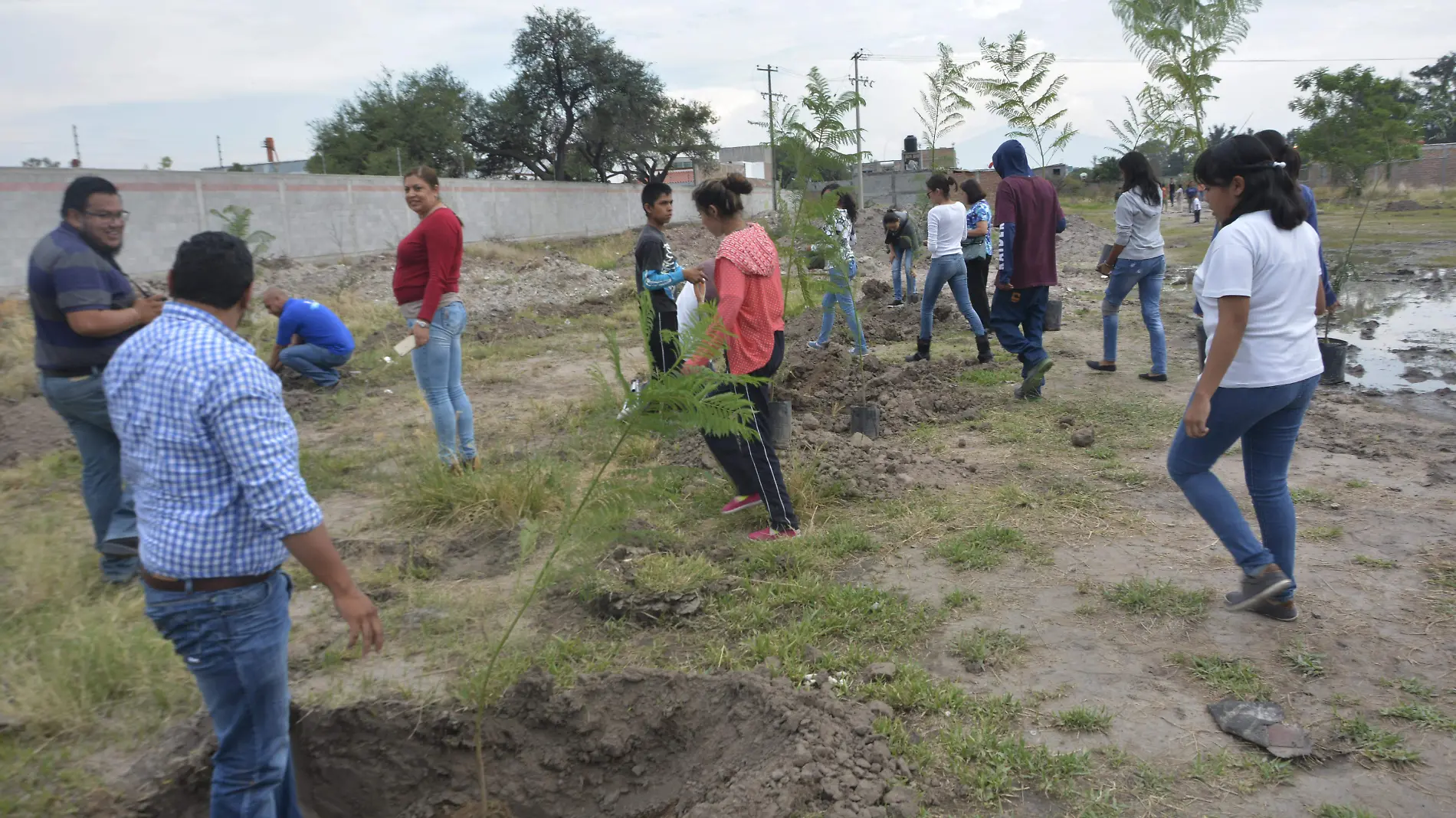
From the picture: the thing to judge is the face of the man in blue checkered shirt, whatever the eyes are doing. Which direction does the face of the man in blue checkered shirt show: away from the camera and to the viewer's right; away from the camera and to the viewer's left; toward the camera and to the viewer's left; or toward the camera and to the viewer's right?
away from the camera and to the viewer's right

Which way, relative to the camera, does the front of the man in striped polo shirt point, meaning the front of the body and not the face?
to the viewer's right

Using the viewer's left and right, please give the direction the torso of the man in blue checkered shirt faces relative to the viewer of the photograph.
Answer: facing away from the viewer and to the right of the viewer

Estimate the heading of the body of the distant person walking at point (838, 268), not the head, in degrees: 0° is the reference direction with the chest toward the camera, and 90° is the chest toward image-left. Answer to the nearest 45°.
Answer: approximately 90°

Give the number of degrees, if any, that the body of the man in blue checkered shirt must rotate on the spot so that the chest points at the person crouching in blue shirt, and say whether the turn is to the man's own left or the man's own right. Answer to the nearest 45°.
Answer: approximately 45° to the man's own left

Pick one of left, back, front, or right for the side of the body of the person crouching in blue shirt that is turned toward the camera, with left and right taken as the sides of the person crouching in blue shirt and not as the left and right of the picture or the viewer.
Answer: left

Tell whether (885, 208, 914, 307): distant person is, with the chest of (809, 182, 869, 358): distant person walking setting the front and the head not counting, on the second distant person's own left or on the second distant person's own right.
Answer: on the second distant person's own right

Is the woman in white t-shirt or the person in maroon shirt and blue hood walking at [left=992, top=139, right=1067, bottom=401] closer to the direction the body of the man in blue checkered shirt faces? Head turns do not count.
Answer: the person in maroon shirt and blue hood walking

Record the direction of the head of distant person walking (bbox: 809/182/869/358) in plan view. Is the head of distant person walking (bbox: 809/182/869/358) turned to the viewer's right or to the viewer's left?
to the viewer's left

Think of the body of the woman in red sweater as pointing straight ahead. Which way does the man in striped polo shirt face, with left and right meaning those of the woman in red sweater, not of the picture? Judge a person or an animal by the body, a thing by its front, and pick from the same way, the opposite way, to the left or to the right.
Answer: the opposite way

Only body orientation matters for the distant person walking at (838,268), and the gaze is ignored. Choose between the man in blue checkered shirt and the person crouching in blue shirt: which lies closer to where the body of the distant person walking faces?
the person crouching in blue shirt
